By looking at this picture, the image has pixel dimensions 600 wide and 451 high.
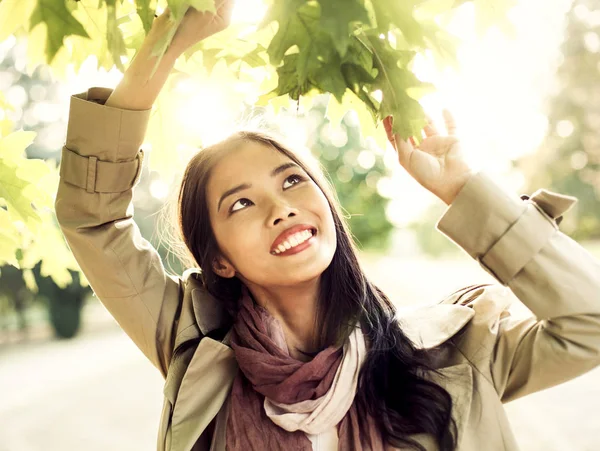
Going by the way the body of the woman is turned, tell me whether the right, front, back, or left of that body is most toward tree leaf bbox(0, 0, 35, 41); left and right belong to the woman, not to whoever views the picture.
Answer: right

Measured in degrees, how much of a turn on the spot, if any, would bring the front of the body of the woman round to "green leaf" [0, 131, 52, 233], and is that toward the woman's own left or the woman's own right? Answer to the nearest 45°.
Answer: approximately 90° to the woman's own right

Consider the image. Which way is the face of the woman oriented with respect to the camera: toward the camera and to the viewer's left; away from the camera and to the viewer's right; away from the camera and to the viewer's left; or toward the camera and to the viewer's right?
toward the camera and to the viewer's right

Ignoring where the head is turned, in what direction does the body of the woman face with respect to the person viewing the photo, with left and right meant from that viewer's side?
facing the viewer

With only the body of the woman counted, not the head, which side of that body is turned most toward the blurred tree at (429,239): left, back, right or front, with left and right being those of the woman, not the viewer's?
back

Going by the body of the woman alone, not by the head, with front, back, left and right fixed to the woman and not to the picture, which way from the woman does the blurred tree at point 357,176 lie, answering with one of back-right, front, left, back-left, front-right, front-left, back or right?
back

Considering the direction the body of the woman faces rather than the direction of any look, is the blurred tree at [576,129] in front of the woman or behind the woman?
behind
